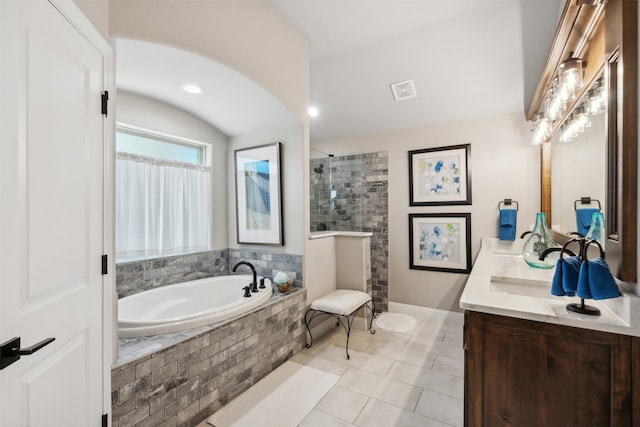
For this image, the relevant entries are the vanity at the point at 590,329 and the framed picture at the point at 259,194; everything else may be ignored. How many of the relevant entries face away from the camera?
0

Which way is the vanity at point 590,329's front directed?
to the viewer's left

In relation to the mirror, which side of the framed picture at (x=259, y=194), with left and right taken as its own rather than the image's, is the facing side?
left

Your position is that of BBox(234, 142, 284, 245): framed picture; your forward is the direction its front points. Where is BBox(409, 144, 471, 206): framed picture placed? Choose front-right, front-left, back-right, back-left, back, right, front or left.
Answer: back-left

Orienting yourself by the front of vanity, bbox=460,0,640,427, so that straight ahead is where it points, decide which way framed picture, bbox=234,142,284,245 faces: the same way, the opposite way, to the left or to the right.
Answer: to the left

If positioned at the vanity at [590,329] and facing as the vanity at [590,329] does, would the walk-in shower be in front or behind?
in front

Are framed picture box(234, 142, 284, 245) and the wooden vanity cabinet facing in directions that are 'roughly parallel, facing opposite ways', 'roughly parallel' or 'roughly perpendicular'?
roughly perpendicular

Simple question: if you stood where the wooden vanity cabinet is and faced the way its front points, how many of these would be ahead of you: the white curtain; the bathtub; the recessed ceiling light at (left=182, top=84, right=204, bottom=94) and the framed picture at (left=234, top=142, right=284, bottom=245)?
4

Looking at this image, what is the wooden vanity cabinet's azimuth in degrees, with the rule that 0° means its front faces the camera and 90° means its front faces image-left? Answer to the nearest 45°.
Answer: approximately 90°

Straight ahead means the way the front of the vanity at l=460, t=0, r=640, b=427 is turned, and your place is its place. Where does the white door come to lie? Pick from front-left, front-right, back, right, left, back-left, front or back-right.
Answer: front-left

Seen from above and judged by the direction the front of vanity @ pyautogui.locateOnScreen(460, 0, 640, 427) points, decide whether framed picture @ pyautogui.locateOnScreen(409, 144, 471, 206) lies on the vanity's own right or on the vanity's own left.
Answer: on the vanity's own right

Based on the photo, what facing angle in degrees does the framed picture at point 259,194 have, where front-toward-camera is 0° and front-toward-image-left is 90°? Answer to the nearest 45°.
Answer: approximately 45°

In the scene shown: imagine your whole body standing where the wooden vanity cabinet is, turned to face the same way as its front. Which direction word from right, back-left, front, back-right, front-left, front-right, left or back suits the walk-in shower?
front-right
